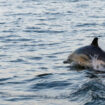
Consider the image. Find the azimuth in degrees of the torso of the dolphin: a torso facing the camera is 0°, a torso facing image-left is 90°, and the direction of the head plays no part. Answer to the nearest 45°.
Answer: approximately 90°
